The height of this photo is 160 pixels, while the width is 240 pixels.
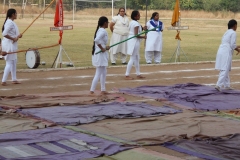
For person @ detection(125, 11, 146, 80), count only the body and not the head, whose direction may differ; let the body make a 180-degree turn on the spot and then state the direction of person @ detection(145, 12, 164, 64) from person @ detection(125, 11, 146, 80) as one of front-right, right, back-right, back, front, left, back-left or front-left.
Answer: right

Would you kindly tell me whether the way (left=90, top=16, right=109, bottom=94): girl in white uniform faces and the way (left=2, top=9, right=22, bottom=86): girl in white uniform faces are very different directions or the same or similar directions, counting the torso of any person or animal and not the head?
same or similar directions

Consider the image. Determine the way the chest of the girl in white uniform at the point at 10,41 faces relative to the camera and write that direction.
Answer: to the viewer's right

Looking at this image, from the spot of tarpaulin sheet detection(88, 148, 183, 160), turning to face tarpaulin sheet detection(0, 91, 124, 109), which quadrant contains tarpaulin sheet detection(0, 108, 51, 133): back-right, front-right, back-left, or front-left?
front-left
